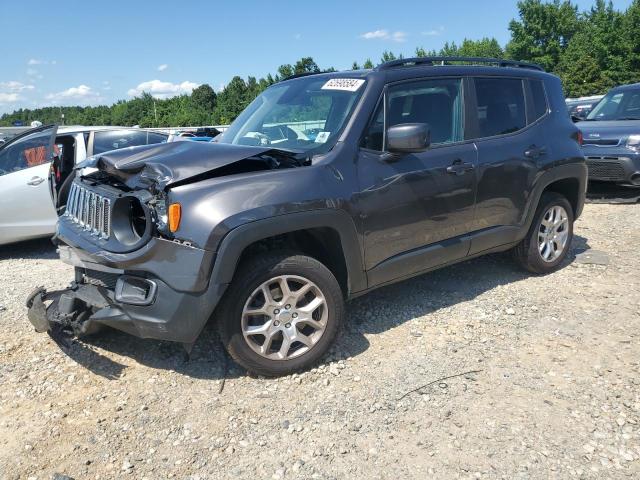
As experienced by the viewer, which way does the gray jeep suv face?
facing the viewer and to the left of the viewer

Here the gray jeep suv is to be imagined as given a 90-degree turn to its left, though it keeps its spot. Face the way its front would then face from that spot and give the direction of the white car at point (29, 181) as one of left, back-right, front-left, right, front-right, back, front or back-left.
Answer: back
